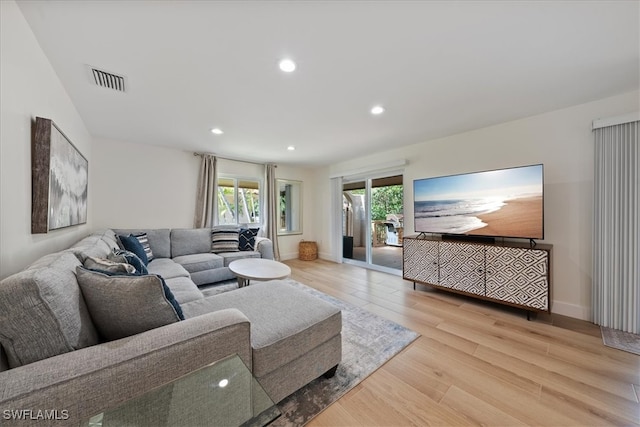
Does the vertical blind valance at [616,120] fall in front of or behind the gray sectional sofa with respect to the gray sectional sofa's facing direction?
in front

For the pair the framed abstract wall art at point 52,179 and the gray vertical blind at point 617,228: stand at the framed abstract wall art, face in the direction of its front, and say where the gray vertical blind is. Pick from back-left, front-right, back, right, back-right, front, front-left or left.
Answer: front-right

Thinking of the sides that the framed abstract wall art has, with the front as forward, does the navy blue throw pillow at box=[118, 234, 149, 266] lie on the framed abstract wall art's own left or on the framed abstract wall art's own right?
on the framed abstract wall art's own left

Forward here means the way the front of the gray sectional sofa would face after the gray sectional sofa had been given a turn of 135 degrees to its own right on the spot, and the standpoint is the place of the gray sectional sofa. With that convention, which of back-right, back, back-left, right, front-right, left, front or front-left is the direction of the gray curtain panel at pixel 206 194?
back-right

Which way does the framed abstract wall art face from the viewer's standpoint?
to the viewer's right

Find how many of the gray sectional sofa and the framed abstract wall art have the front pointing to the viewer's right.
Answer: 2

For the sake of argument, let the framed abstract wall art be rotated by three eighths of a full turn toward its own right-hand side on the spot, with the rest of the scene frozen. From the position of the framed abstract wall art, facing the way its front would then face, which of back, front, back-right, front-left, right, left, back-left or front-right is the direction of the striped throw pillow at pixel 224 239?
back

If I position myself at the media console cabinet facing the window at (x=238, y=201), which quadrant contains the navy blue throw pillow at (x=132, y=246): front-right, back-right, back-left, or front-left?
front-left

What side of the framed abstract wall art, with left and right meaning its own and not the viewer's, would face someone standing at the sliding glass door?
front

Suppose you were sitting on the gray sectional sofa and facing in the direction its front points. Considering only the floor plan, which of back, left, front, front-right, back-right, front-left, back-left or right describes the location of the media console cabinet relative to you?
front

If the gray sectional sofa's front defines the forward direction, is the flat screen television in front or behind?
in front

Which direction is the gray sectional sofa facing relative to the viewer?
to the viewer's right

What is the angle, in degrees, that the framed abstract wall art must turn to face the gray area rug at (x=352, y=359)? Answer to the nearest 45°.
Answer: approximately 45° to its right
